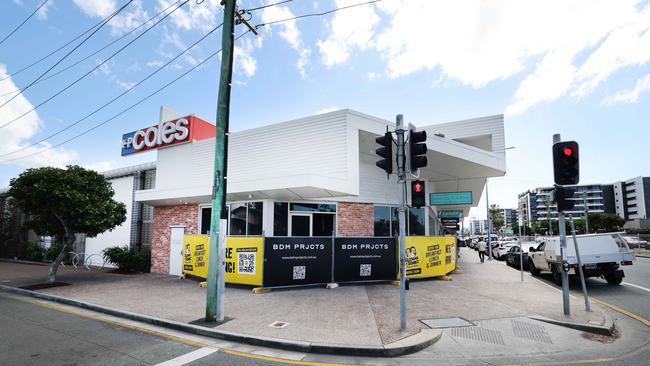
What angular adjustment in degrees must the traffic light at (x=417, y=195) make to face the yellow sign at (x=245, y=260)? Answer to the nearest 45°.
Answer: approximately 135° to its right

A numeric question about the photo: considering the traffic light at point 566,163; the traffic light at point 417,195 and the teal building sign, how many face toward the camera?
3

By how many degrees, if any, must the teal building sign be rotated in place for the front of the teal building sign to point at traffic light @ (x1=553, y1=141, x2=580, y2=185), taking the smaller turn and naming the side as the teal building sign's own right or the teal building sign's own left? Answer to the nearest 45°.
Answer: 0° — it already faces it

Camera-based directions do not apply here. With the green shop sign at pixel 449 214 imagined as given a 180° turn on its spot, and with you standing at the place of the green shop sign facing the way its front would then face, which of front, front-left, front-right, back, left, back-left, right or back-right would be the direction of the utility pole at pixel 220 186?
back

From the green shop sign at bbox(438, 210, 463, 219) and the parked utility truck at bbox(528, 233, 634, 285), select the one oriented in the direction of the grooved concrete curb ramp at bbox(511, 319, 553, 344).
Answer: the green shop sign

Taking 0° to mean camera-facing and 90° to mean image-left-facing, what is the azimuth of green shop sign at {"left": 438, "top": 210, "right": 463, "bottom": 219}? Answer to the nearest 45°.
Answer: approximately 0°

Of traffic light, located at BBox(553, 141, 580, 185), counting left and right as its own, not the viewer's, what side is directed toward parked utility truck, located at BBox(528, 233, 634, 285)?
back

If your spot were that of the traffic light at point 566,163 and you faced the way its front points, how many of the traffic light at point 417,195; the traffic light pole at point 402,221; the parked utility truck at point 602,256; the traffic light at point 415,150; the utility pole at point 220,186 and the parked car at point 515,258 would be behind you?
2

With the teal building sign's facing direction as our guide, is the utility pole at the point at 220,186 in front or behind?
in front

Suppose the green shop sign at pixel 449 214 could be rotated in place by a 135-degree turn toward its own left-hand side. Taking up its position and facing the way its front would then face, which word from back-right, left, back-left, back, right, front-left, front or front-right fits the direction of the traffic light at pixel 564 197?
back-right

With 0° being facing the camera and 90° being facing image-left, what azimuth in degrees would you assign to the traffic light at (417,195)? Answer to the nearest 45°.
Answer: approximately 0°

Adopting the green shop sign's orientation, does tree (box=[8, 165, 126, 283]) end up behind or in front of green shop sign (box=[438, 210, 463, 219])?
in front
